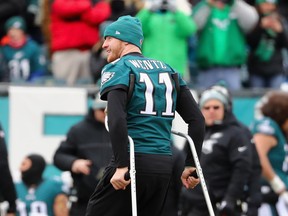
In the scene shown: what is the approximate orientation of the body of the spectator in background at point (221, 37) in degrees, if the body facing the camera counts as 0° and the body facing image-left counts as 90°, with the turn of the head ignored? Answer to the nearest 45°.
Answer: approximately 0°

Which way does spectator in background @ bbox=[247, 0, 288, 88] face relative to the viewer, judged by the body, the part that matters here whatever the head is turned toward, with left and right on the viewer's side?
facing the viewer

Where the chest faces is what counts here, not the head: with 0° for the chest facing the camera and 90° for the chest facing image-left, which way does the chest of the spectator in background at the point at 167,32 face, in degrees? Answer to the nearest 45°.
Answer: approximately 0°

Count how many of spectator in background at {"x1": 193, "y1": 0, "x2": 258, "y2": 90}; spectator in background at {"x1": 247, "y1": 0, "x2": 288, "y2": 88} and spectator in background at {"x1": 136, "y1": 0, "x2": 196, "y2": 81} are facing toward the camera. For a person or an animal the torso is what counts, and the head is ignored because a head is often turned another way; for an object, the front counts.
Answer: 3

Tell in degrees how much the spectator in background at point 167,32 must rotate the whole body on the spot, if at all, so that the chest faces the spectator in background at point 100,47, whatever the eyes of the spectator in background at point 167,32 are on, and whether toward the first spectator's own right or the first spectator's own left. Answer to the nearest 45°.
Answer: approximately 90° to the first spectator's own right

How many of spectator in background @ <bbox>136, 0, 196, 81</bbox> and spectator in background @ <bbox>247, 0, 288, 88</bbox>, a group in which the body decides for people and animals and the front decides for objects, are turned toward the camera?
2
